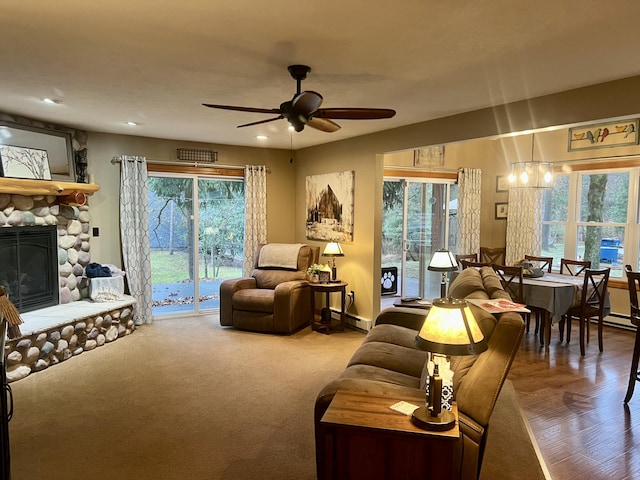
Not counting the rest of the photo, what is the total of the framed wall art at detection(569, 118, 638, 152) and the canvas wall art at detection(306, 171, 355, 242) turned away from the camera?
0

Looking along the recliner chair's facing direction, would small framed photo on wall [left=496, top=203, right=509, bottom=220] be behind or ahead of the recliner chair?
behind

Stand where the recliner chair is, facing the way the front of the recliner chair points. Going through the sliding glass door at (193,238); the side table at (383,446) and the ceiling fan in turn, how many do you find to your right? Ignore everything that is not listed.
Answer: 1

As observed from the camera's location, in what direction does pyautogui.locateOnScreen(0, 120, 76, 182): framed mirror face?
facing the viewer and to the right of the viewer

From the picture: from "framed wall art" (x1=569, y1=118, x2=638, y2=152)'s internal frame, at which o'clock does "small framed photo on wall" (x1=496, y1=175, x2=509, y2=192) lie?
The small framed photo on wall is roughly at 2 o'clock from the framed wall art.

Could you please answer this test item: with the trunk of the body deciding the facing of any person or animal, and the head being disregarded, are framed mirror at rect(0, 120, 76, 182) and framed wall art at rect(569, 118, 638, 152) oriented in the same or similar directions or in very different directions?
very different directions

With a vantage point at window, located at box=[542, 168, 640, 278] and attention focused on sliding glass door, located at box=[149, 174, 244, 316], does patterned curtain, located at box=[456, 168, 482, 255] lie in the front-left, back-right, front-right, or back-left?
front-right

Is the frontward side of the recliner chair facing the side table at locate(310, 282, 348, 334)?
no

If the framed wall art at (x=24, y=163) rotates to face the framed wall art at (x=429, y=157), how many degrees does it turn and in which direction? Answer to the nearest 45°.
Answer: approximately 45° to its left

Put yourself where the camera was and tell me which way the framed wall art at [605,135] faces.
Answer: facing the viewer and to the left of the viewer

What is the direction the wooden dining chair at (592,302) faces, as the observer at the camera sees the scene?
facing away from the viewer and to the left of the viewer

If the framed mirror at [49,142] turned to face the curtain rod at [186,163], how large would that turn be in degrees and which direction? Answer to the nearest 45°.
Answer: approximately 45° to its left

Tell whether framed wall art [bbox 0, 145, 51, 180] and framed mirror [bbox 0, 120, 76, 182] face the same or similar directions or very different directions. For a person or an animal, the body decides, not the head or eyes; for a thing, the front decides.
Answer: same or similar directions

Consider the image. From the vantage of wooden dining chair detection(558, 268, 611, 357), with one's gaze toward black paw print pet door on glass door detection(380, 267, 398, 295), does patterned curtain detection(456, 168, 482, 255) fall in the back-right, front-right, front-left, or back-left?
front-right
